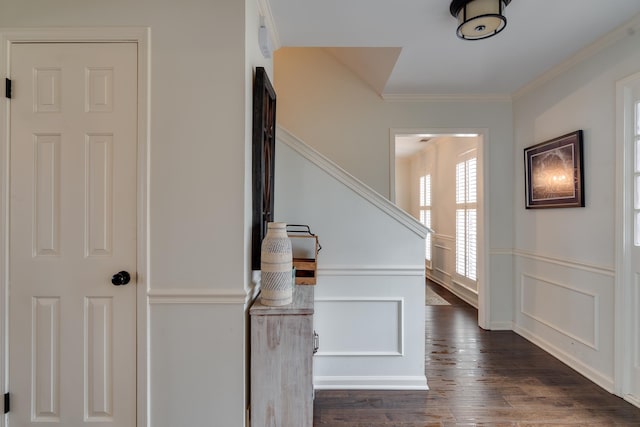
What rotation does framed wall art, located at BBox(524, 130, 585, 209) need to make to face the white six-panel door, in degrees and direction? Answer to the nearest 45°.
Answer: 0° — it already faces it

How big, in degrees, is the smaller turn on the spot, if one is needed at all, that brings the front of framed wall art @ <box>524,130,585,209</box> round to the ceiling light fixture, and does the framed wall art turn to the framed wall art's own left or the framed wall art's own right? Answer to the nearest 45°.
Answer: approximately 45° to the framed wall art's own left

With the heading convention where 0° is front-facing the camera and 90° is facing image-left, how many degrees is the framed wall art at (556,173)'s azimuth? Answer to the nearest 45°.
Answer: approximately 45°

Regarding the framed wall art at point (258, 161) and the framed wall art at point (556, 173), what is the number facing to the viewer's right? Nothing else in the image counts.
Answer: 1

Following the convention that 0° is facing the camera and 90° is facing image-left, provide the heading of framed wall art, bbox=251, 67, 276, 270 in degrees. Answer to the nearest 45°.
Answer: approximately 270°

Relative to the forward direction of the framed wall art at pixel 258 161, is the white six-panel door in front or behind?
behind

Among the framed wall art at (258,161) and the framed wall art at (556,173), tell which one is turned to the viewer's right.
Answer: the framed wall art at (258,161)

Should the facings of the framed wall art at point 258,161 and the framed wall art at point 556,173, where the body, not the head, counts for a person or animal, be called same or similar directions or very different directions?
very different directions
